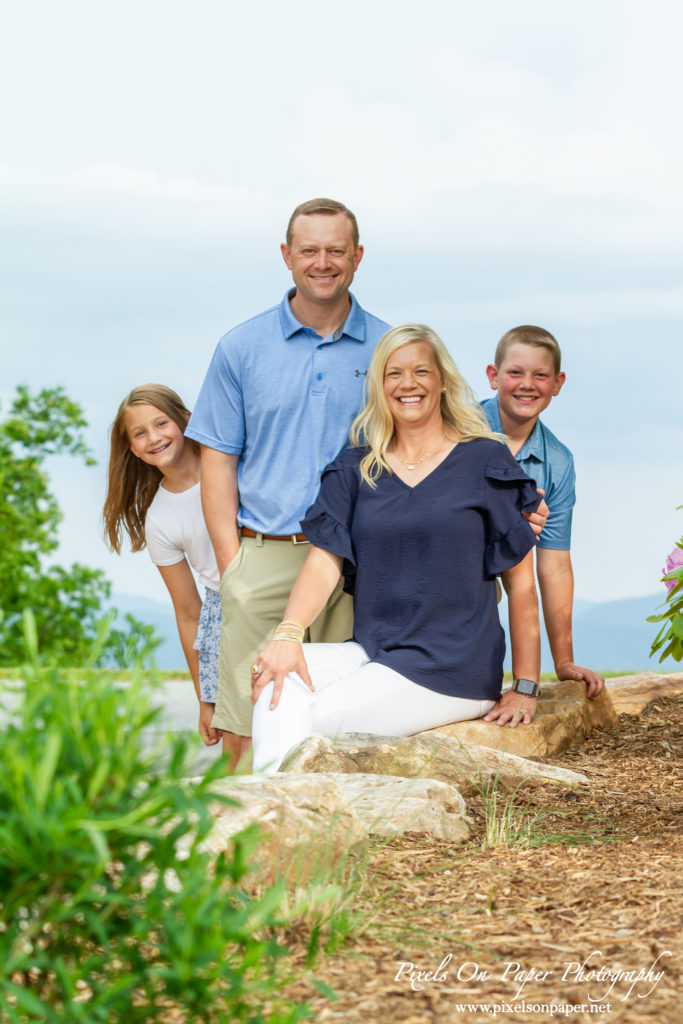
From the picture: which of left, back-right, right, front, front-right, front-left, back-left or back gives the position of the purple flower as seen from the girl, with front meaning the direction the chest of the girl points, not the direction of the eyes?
front-left

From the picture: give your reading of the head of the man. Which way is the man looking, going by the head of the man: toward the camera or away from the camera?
toward the camera

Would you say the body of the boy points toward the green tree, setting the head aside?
no

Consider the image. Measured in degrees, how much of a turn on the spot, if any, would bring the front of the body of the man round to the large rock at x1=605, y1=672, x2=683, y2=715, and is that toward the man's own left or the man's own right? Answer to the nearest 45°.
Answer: approximately 135° to the man's own left

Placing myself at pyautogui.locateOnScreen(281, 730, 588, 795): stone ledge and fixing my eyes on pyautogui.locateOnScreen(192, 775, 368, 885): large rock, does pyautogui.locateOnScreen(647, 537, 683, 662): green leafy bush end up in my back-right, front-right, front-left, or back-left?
back-left

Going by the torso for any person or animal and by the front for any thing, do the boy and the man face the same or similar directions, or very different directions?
same or similar directions

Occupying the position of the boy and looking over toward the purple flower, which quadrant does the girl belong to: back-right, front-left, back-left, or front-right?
back-right

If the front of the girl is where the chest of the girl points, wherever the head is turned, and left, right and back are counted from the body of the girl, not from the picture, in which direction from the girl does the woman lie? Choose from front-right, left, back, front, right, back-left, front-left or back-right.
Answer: front-left

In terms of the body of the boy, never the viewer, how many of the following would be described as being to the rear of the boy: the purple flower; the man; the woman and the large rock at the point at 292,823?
0

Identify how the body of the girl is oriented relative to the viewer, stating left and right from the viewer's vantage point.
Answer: facing the viewer

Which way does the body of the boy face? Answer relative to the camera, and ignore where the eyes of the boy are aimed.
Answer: toward the camera

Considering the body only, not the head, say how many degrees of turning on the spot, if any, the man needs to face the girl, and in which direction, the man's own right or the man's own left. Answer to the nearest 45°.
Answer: approximately 135° to the man's own right

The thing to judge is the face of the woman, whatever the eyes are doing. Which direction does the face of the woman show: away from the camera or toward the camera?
toward the camera

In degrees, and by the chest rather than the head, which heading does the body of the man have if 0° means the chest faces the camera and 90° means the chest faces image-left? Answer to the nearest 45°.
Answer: approximately 0°
